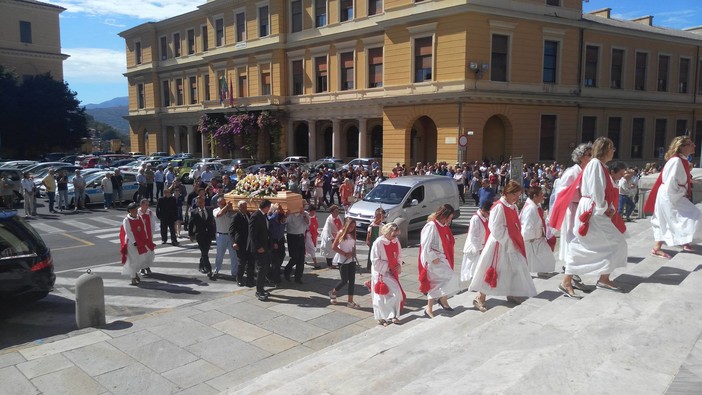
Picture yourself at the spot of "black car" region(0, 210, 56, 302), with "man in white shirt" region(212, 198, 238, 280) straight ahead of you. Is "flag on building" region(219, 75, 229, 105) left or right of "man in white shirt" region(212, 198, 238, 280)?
left

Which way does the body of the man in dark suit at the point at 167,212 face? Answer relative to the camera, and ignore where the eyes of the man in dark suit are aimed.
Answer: toward the camera

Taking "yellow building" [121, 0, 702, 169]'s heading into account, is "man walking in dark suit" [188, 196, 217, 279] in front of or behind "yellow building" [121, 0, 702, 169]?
in front

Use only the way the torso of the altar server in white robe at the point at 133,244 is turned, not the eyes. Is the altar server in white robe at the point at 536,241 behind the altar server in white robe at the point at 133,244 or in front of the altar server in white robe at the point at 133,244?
in front

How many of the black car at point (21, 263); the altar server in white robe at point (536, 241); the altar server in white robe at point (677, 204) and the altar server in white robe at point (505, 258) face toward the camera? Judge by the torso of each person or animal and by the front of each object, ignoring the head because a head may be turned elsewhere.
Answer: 0
